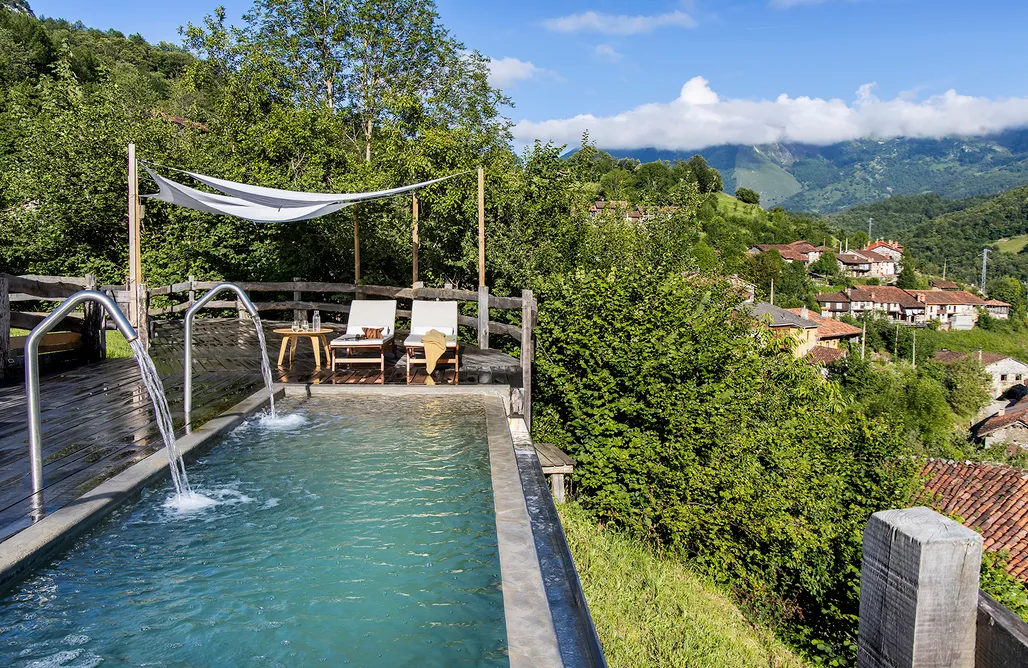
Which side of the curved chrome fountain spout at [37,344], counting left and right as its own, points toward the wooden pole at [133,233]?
left

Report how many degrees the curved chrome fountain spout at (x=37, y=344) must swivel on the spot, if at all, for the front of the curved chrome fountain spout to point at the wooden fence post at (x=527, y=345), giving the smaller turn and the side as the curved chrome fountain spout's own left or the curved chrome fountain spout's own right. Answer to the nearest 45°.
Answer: approximately 45° to the curved chrome fountain spout's own left

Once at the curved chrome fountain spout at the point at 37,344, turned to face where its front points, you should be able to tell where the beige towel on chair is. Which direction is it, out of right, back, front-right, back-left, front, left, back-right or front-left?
front-left

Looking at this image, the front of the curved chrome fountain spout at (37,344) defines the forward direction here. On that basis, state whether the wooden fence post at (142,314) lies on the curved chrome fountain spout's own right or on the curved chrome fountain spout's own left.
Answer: on the curved chrome fountain spout's own left

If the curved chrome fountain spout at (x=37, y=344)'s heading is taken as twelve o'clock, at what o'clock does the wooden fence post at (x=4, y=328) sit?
The wooden fence post is roughly at 9 o'clock from the curved chrome fountain spout.

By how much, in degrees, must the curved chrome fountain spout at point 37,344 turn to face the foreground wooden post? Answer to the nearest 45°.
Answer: approximately 45° to its right

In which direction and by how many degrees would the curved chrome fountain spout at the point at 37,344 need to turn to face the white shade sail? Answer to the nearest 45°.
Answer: approximately 90° to its left

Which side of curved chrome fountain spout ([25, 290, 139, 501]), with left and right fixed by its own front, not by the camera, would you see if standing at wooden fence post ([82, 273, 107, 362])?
left

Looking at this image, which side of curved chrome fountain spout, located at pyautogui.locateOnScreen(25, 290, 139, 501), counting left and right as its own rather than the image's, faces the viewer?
right
